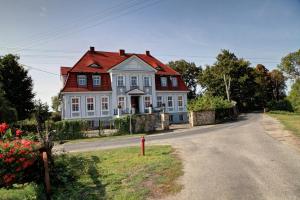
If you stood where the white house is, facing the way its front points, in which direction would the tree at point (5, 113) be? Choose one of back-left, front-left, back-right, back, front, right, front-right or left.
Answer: front-right

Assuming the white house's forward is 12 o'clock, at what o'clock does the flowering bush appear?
The flowering bush is roughly at 12 o'clock from the white house.

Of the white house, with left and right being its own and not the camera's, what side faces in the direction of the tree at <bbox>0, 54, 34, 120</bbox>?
right

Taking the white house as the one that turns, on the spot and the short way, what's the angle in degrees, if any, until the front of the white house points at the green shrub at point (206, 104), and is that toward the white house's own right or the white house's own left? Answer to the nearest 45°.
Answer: approximately 90° to the white house's own left

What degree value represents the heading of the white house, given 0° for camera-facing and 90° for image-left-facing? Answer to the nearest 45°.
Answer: approximately 0°

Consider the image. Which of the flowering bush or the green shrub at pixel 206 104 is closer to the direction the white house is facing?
the flowering bush

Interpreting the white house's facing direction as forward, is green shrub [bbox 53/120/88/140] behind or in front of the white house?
in front

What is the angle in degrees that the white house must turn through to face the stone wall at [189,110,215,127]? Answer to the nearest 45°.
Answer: approximately 45° to its left

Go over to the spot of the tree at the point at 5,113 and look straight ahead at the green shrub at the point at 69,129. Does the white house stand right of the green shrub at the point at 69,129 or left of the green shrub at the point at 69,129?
left
